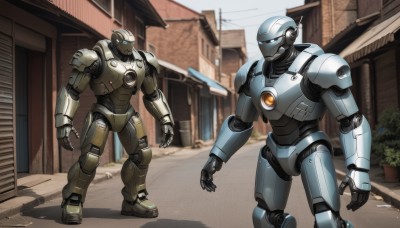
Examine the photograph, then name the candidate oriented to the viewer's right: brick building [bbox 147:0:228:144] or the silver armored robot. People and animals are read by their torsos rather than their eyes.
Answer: the brick building

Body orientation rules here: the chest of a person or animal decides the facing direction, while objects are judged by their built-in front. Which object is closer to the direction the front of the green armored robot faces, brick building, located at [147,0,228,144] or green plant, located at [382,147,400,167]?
the green plant

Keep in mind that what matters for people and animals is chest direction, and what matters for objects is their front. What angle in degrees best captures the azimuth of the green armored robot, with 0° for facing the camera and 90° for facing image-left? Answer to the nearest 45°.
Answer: approximately 315°

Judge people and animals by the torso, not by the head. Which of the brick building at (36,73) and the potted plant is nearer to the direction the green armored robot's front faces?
the potted plant

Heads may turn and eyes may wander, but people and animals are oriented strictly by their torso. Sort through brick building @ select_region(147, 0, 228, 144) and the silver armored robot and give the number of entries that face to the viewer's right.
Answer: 1

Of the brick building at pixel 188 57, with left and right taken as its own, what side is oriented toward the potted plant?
right

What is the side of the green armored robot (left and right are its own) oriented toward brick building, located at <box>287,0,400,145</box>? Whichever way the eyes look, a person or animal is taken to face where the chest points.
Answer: left

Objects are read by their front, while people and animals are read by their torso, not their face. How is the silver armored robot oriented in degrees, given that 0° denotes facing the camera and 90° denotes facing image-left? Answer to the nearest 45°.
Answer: approximately 45°

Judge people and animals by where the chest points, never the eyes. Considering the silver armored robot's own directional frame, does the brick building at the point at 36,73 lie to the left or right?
on its right

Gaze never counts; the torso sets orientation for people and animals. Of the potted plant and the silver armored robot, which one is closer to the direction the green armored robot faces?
the silver armored robot

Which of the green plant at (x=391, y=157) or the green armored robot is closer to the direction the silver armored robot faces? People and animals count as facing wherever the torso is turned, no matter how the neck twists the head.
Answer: the green armored robot

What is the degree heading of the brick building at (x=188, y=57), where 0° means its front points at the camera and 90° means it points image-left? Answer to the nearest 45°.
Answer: approximately 270°
